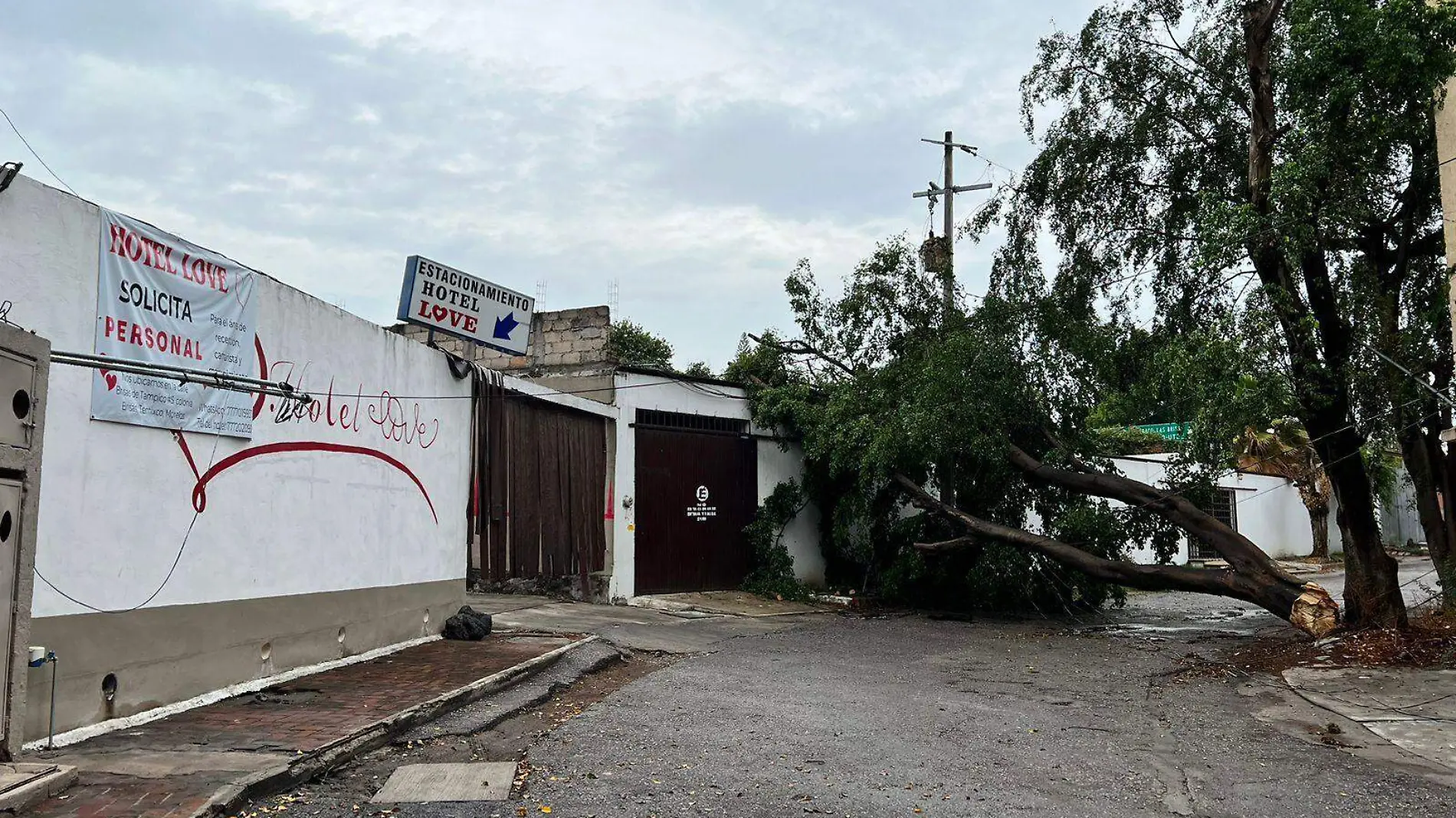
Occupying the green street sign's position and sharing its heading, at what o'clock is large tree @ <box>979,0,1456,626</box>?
The large tree is roughly at 12 o'clock from the green street sign.

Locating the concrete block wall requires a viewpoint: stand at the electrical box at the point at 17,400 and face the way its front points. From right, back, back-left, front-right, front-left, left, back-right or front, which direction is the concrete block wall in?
left

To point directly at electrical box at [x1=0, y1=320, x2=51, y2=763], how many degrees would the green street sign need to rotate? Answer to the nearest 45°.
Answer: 0° — it already faces it

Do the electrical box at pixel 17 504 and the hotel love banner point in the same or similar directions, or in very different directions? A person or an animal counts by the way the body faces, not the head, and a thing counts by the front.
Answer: same or similar directions

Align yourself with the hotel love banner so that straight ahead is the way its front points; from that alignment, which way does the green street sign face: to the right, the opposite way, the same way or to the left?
to the right

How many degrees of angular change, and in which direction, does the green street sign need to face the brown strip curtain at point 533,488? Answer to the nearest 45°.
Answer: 0° — it already faces it

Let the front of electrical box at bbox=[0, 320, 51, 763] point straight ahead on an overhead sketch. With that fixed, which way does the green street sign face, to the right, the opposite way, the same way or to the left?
to the right

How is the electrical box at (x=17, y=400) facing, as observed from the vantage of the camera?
facing the viewer and to the right of the viewer

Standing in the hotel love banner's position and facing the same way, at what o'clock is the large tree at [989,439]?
The large tree is roughly at 10 o'clock from the hotel love banner.

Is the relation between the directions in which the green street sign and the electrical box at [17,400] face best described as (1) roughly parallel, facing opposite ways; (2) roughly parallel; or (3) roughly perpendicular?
roughly perpendicular

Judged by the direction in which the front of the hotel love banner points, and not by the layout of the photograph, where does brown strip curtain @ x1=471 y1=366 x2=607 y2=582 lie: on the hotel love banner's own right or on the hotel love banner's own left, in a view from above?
on the hotel love banner's own left

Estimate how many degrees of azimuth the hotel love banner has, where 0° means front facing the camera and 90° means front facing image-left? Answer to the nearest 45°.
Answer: approximately 315°

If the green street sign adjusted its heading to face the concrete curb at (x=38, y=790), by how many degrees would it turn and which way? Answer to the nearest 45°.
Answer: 0° — it already faces it

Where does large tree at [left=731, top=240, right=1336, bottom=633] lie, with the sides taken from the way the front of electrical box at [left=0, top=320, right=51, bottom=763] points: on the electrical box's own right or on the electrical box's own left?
on the electrical box's own left

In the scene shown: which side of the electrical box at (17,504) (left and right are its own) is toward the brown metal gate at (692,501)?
left

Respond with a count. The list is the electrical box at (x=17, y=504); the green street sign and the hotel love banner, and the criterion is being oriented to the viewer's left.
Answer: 0

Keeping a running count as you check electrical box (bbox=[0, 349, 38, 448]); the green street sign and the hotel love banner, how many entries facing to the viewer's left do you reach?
0
